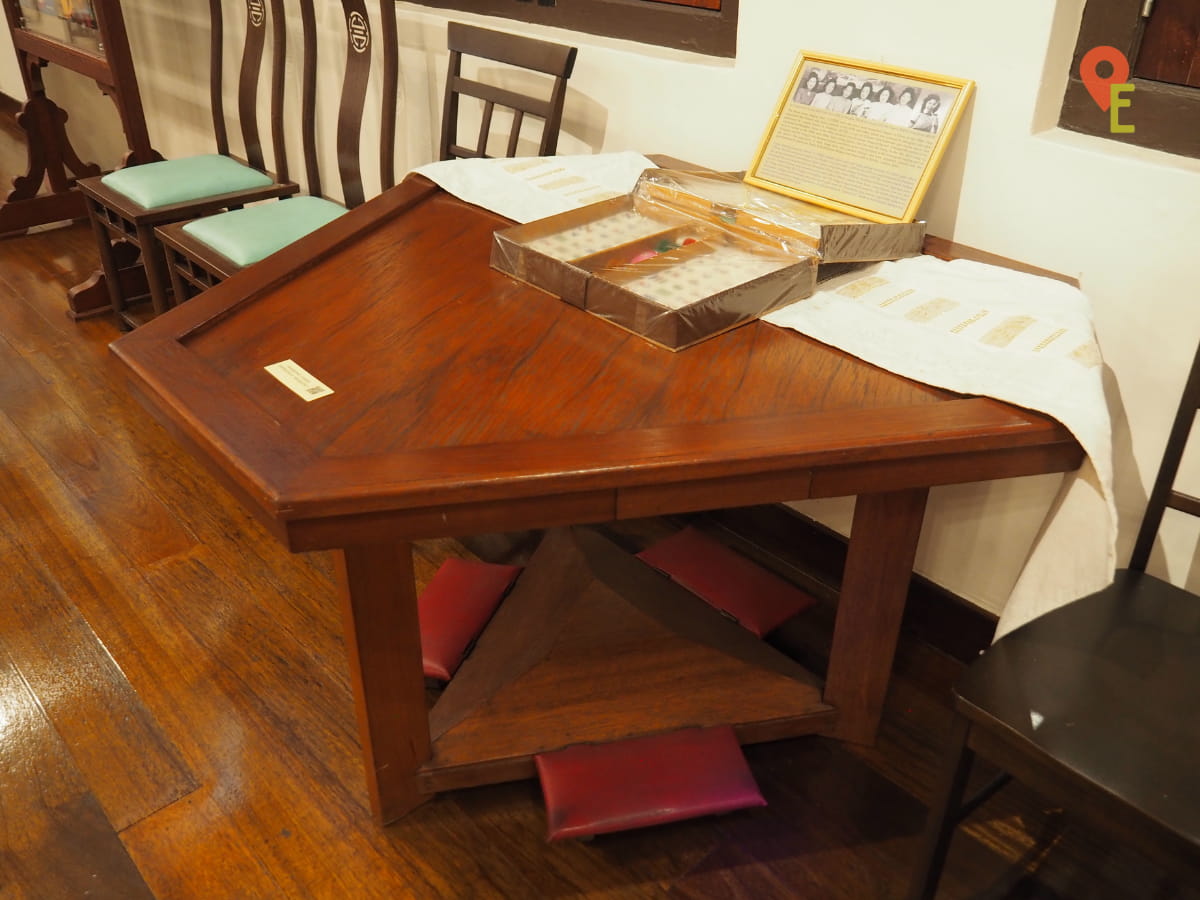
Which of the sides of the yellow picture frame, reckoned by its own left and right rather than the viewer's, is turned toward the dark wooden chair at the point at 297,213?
right

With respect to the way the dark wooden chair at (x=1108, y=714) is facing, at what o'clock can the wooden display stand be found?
The wooden display stand is roughly at 2 o'clock from the dark wooden chair.

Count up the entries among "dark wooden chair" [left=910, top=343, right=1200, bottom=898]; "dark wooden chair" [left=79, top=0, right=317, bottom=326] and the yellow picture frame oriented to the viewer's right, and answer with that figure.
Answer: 0

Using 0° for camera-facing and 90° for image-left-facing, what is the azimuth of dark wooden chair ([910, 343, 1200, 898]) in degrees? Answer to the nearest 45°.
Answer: approximately 45°

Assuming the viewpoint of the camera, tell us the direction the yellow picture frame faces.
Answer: facing the viewer and to the left of the viewer

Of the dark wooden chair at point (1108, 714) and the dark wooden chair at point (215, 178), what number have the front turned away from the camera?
0

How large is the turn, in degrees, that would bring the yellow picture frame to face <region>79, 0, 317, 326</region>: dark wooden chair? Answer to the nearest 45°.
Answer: approximately 90° to its right

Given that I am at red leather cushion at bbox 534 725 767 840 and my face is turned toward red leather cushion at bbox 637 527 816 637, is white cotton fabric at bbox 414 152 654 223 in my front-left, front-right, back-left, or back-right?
front-left

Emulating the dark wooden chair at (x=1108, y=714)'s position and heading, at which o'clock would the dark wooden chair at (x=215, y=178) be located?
the dark wooden chair at (x=215, y=178) is roughly at 2 o'clock from the dark wooden chair at (x=1108, y=714).

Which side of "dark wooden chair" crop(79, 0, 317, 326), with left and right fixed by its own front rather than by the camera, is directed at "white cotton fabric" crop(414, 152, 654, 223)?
left

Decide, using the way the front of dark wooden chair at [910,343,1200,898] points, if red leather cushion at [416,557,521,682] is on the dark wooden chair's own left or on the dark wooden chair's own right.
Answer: on the dark wooden chair's own right

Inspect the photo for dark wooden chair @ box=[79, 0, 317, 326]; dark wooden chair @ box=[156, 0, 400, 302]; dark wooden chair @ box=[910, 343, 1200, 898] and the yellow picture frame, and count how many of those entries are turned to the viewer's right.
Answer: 0

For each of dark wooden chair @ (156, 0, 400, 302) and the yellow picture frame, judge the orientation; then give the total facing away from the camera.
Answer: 0
